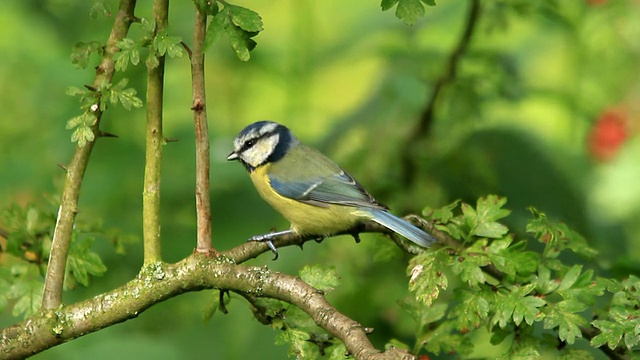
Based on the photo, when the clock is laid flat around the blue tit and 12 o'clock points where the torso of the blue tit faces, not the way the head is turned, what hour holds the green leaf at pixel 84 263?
The green leaf is roughly at 1 o'clock from the blue tit.

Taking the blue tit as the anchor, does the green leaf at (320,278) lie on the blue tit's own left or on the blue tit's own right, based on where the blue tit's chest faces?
on the blue tit's own left

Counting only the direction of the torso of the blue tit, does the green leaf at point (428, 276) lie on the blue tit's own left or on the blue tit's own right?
on the blue tit's own left

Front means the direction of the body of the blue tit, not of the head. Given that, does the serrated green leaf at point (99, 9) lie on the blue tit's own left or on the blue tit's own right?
on the blue tit's own left

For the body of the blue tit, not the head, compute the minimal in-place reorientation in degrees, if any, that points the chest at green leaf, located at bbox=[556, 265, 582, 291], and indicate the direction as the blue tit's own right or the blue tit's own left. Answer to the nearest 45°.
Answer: approximately 135° to the blue tit's own left

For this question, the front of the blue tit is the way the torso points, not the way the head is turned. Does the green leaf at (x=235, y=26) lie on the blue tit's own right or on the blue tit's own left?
on the blue tit's own left

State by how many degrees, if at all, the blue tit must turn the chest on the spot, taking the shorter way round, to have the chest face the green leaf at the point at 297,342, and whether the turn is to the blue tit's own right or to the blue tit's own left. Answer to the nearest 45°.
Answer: approximately 90° to the blue tit's own left

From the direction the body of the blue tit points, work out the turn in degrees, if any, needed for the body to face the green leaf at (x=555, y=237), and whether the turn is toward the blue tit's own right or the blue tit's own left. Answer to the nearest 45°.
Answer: approximately 135° to the blue tit's own left

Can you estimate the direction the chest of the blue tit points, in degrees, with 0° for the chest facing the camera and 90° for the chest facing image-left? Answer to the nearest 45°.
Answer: approximately 90°
